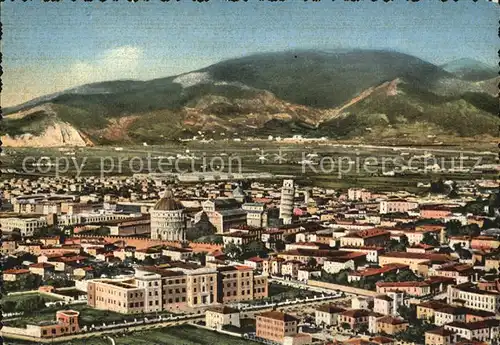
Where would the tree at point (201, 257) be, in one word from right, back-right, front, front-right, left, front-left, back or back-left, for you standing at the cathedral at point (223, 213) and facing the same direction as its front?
front-left

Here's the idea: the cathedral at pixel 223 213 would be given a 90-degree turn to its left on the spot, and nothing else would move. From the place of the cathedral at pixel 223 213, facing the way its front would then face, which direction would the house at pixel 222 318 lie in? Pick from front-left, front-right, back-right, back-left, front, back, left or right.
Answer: front-right

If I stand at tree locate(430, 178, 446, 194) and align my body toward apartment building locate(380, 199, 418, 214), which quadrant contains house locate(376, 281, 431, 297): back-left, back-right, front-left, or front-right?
front-left

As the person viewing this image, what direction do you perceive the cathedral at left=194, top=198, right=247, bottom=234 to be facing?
facing the viewer and to the left of the viewer

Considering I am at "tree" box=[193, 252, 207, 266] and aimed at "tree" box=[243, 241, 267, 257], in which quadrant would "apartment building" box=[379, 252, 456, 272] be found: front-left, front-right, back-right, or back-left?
front-right

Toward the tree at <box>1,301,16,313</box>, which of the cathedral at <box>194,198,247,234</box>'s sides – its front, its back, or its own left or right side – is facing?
front
